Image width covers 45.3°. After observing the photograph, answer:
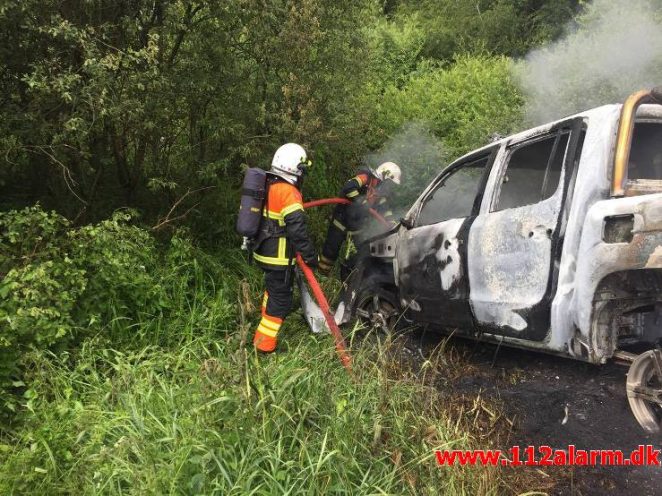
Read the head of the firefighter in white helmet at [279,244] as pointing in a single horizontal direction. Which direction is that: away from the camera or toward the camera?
away from the camera

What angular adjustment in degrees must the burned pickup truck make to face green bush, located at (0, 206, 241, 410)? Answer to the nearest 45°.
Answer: approximately 45° to its left

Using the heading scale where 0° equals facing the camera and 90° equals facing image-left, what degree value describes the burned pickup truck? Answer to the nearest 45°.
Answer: approximately 135°
